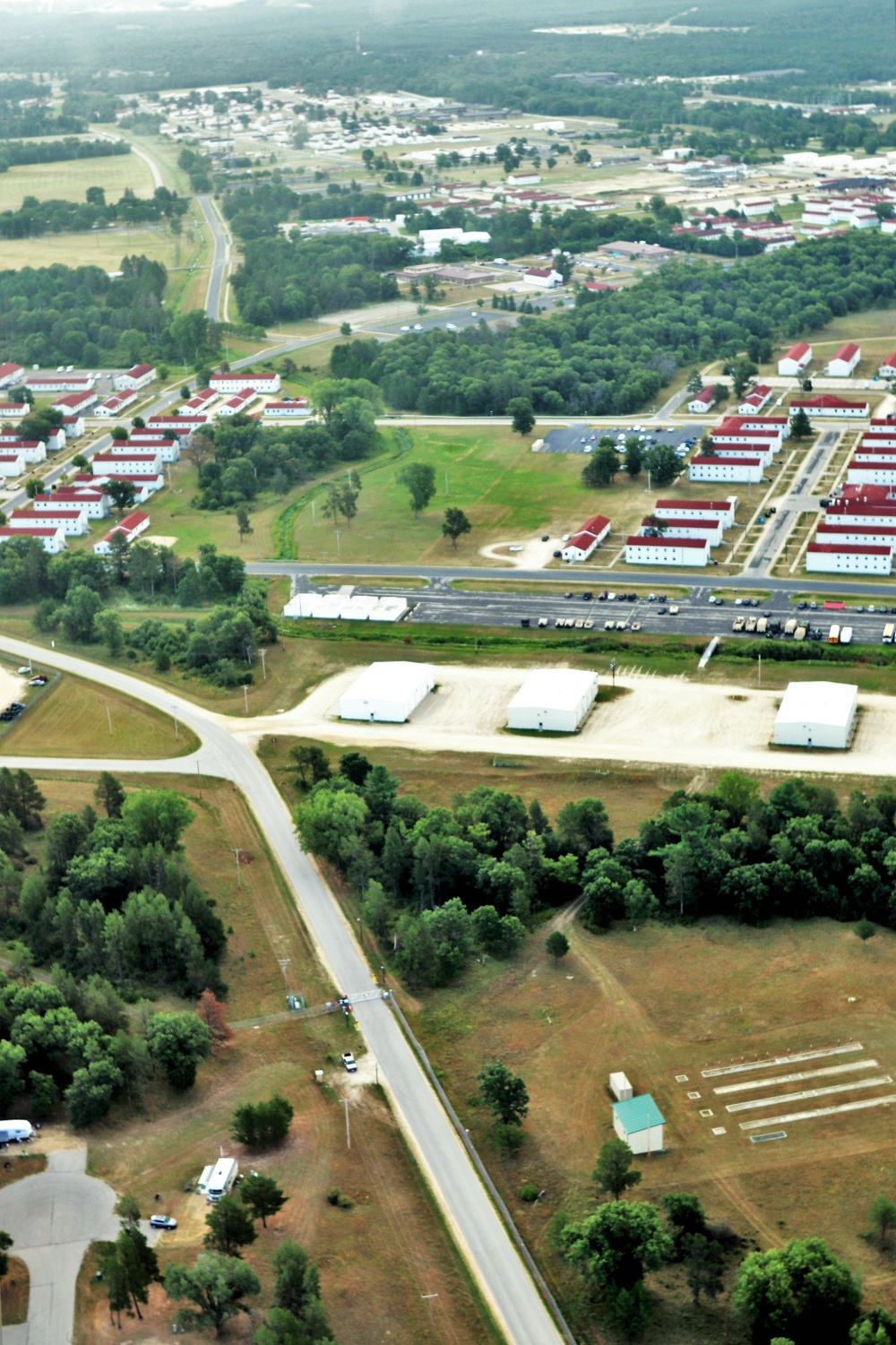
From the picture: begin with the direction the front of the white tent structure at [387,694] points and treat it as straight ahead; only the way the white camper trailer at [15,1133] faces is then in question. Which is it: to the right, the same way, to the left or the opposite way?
to the left

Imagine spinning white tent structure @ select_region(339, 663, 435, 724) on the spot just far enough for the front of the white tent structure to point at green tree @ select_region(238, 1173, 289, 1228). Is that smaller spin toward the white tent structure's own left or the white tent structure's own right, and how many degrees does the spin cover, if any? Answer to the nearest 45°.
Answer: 0° — it already faces it

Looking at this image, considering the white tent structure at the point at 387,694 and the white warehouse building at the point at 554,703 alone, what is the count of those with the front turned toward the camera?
2

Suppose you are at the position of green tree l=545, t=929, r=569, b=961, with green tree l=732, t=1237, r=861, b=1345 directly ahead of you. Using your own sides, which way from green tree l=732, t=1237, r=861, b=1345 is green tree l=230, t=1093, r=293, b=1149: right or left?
right

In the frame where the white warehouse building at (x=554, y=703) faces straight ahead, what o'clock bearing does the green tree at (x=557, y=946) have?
The green tree is roughly at 12 o'clock from the white warehouse building.

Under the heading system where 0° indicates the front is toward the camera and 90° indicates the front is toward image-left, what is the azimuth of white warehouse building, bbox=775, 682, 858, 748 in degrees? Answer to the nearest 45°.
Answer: approximately 0°

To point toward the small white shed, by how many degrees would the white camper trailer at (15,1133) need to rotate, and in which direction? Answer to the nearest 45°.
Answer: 0° — it already faces it

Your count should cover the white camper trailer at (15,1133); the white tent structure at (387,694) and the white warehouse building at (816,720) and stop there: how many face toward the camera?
2

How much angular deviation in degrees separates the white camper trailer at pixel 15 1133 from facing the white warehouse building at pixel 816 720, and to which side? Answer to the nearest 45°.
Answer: approximately 45° to its left

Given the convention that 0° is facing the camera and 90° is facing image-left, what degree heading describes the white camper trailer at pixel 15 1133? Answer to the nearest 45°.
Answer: approximately 270°

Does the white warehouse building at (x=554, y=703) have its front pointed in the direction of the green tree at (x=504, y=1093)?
yes

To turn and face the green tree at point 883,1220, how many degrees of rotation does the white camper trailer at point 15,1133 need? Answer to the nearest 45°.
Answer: approximately 45° to its right
